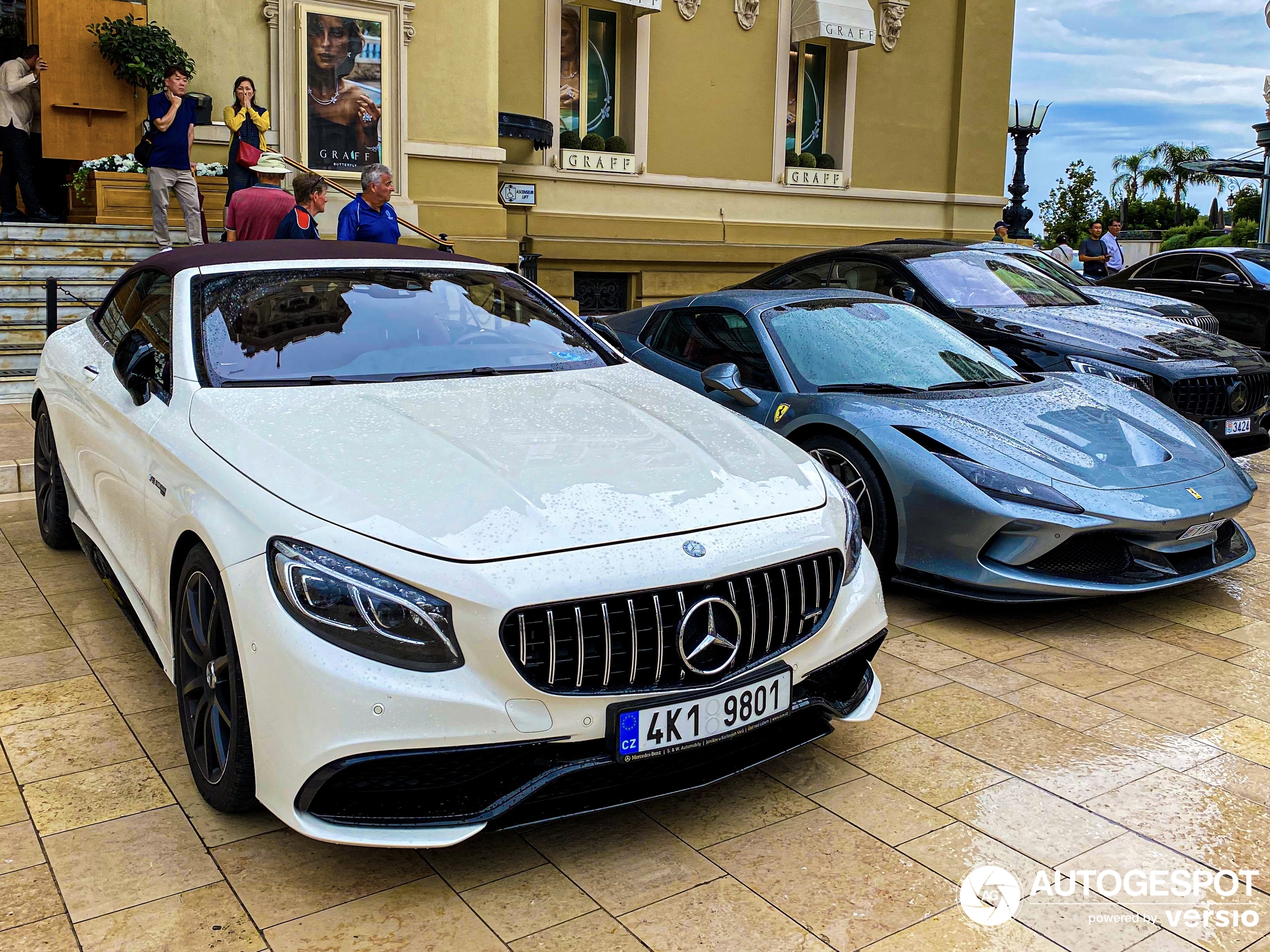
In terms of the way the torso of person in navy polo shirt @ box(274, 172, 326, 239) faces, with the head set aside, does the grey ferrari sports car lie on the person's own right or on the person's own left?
on the person's own right

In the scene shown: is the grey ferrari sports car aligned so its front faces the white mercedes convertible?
no

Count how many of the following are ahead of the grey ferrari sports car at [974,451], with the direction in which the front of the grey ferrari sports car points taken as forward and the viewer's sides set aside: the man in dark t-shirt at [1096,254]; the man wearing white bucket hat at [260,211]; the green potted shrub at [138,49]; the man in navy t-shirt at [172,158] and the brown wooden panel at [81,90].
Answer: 0

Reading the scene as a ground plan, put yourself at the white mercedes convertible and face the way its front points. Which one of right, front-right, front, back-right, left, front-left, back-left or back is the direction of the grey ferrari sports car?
left

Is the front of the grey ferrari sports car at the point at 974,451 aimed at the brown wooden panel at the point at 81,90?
no

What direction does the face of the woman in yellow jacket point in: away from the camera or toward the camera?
toward the camera

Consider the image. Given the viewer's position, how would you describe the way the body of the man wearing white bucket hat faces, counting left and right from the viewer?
facing away from the viewer

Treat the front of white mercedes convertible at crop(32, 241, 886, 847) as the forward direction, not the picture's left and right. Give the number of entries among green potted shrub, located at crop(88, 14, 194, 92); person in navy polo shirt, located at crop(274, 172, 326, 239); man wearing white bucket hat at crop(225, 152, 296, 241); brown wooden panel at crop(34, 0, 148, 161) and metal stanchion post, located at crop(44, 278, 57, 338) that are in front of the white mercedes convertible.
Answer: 0

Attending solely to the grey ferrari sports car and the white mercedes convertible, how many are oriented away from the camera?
0

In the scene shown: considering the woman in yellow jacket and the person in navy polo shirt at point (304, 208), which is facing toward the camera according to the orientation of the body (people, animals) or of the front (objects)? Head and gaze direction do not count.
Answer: the woman in yellow jacket

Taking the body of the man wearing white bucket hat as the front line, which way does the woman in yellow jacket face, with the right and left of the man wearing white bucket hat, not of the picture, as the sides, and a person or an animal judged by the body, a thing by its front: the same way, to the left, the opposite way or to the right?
the opposite way

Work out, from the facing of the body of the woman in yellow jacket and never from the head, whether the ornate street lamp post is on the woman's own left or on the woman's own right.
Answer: on the woman's own left

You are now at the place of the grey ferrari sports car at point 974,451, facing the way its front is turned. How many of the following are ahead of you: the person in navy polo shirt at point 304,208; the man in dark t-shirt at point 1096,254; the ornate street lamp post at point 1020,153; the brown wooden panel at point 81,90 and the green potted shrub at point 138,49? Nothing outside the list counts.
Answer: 0

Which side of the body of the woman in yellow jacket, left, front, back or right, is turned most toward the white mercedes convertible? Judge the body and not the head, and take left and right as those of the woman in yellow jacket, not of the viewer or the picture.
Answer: front

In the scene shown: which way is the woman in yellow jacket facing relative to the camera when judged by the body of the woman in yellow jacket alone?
toward the camera
